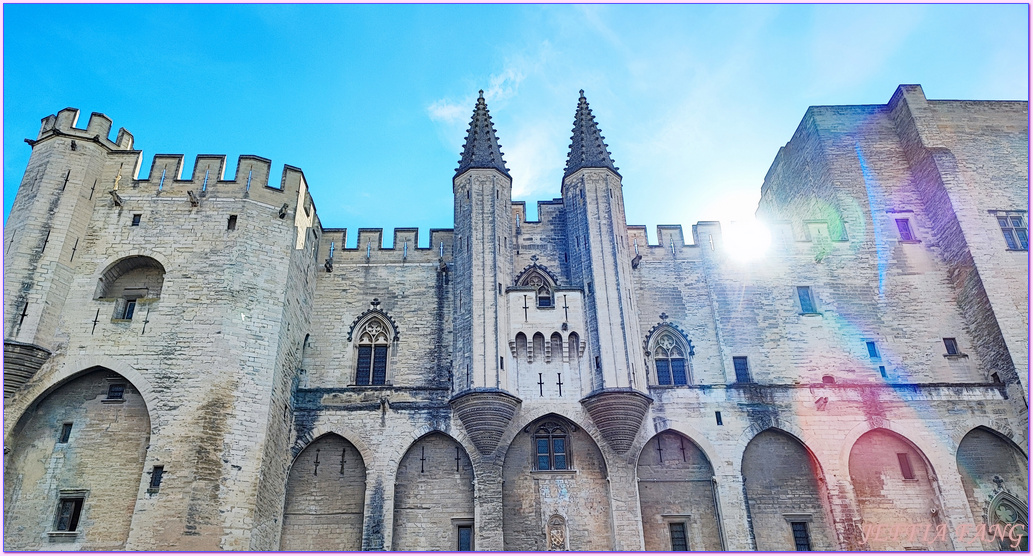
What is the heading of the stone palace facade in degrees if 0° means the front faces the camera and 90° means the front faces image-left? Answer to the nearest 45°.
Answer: approximately 0°
